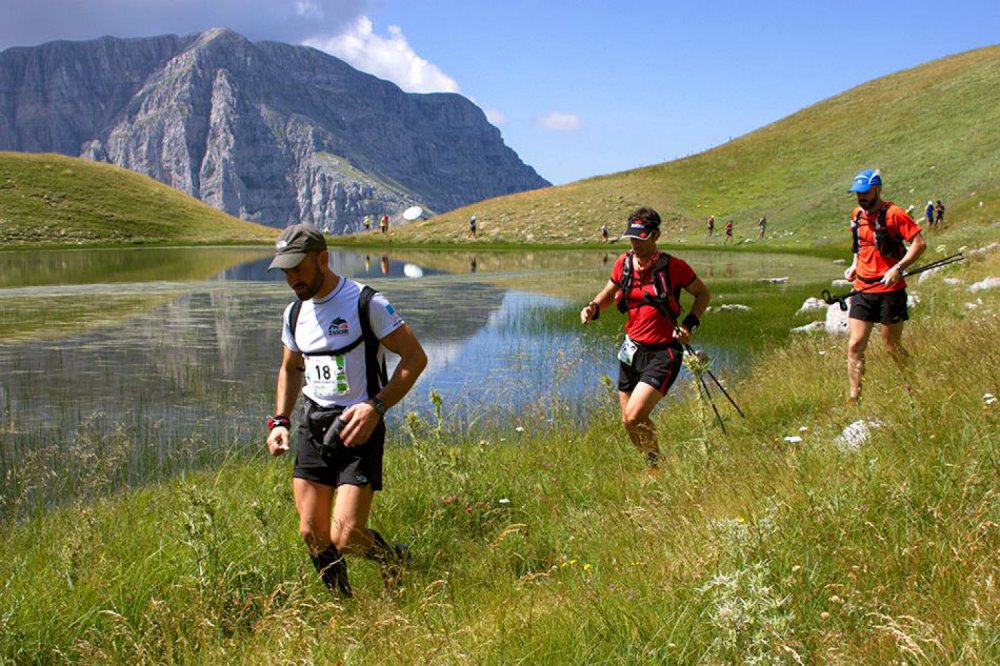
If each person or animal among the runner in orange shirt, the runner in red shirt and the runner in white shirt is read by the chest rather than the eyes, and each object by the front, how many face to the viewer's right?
0

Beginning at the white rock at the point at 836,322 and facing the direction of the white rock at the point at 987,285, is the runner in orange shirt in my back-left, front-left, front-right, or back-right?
back-right

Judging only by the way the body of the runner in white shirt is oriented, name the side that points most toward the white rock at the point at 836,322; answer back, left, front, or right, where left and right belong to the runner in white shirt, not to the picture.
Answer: back

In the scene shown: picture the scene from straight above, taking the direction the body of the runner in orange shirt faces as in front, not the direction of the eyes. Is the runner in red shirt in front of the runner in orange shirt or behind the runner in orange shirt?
in front

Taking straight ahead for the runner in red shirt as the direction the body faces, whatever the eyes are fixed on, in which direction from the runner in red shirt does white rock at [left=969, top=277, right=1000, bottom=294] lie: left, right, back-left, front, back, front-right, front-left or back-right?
back

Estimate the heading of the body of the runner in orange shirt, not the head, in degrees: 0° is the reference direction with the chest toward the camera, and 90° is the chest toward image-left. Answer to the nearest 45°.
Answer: approximately 45°

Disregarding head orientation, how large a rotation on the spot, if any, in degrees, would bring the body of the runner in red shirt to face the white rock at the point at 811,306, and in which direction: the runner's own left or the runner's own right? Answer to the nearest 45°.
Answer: approximately 135° to the runner's own right

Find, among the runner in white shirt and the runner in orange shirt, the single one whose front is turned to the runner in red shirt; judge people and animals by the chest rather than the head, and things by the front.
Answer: the runner in orange shirt

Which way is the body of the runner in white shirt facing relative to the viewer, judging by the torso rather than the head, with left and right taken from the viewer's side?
facing the viewer and to the left of the viewer

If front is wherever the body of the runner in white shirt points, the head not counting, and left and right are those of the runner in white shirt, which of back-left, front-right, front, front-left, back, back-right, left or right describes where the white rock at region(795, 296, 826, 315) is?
back

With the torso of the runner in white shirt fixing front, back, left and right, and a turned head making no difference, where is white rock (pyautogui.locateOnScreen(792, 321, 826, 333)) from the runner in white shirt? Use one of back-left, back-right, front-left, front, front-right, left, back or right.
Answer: back

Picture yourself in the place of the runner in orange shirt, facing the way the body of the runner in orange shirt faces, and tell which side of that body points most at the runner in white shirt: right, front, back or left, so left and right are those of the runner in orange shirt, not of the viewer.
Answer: front

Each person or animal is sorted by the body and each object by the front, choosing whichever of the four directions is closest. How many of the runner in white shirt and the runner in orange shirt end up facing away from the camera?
0

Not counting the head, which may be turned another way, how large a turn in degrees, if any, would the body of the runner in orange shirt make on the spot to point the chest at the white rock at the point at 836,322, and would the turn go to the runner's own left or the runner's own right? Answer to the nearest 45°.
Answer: approximately 135° to the runner's own right
